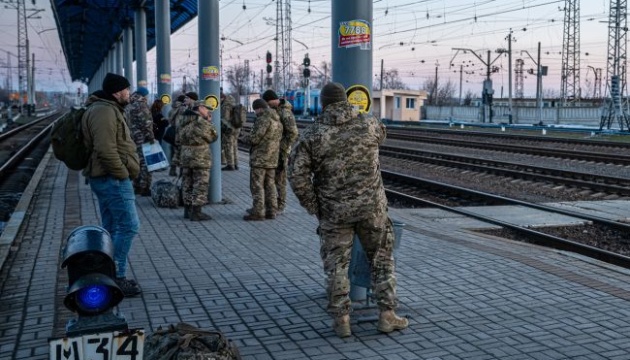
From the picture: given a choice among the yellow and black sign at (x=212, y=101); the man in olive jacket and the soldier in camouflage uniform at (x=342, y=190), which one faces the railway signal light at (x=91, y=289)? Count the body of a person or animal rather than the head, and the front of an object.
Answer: the yellow and black sign

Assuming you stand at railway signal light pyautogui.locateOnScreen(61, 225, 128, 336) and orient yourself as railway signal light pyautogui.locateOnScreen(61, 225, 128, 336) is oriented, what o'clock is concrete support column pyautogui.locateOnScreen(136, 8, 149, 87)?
The concrete support column is roughly at 6 o'clock from the railway signal light.

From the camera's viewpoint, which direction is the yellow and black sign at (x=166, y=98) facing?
toward the camera

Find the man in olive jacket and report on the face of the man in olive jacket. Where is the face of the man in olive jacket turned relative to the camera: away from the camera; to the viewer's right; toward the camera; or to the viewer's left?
to the viewer's right

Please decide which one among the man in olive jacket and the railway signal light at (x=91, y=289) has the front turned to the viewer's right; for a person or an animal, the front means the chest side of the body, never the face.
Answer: the man in olive jacket

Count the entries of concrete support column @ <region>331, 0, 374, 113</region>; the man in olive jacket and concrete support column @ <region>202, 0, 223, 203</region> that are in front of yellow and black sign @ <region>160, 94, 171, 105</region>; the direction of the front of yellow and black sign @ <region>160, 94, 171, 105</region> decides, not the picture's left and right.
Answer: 3

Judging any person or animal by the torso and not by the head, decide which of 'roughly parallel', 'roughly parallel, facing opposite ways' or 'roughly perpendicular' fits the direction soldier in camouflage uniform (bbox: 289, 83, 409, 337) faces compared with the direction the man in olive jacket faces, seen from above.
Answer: roughly perpendicular

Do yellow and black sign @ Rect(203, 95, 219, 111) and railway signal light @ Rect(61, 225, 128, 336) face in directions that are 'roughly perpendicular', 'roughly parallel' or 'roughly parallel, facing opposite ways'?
roughly parallel

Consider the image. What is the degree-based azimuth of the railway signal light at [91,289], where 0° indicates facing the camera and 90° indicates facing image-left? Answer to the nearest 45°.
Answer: approximately 0°

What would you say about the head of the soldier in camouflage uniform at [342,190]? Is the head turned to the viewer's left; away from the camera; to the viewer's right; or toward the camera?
away from the camera

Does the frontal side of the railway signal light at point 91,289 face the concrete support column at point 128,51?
no

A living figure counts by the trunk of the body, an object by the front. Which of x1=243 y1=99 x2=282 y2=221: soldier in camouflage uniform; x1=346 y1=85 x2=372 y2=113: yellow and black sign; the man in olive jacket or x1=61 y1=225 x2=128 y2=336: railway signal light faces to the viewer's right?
the man in olive jacket
